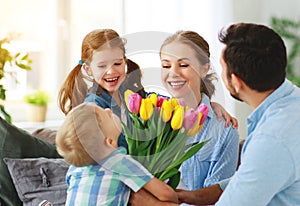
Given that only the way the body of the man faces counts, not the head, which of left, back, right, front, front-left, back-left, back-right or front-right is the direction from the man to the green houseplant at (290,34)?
front-right

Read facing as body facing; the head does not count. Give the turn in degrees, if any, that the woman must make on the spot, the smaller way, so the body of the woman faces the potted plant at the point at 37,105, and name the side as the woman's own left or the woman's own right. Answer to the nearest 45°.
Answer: approximately 90° to the woman's own right

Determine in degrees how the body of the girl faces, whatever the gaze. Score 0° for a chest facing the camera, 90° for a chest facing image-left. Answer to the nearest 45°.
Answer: approximately 315°

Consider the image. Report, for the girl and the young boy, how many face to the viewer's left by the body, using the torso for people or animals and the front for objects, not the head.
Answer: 0

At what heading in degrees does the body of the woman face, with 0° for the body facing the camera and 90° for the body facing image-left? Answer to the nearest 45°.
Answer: approximately 45°

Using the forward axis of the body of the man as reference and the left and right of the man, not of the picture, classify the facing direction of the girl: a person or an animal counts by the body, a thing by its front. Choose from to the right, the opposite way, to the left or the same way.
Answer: the opposite way

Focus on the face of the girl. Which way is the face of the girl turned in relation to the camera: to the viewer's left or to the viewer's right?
to the viewer's right

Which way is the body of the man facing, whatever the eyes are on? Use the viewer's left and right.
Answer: facing away from the viewer and to the left of the viewer

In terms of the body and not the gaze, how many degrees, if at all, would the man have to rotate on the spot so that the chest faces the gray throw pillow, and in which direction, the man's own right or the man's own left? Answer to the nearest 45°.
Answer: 0° — they already face it

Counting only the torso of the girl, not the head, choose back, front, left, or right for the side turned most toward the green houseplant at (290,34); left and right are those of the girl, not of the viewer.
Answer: left

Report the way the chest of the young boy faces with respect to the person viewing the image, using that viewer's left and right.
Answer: facing away from the viewer and to the right of the viewer
